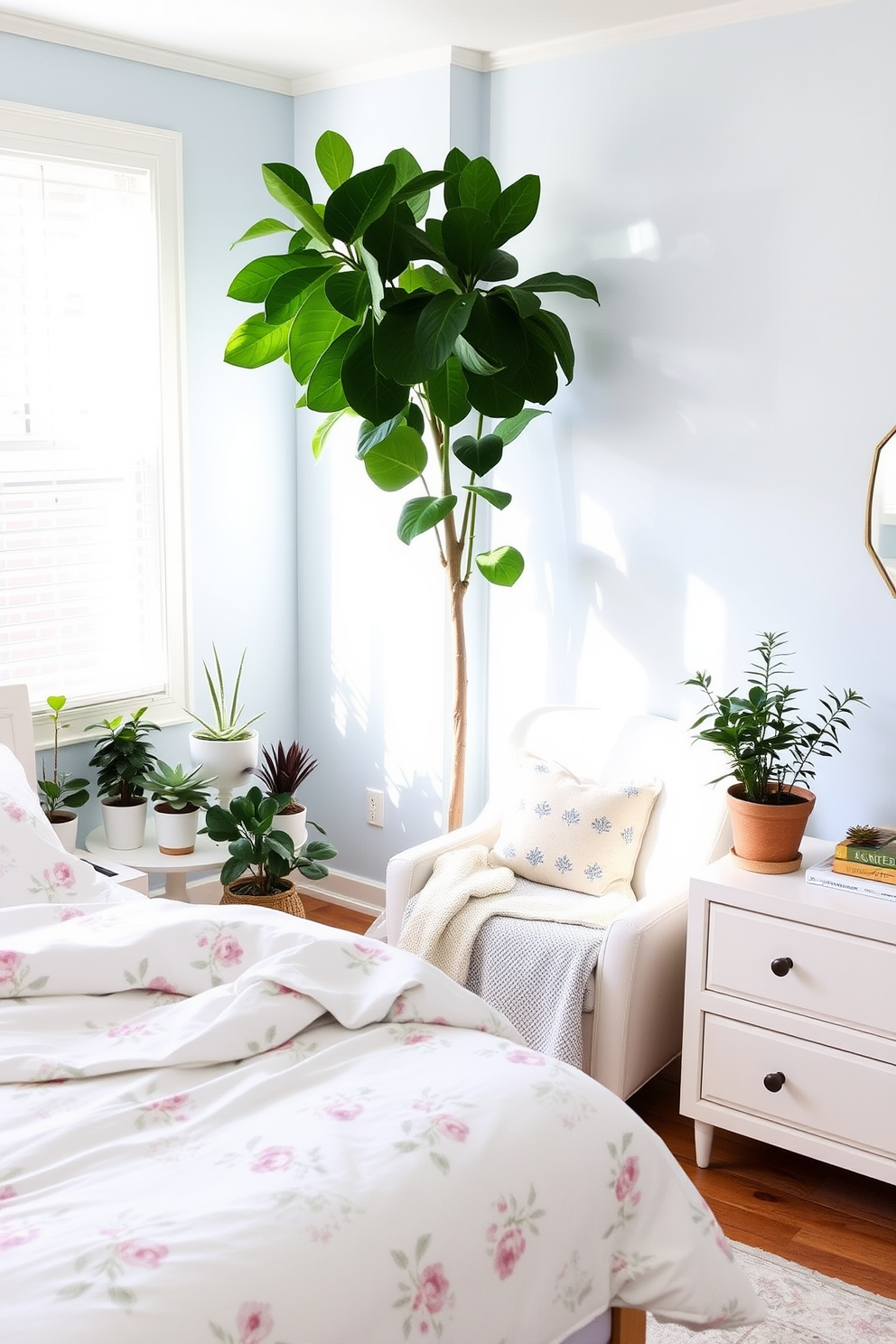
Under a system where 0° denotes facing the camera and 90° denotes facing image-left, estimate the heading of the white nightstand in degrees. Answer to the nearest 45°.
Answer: approximately 45°

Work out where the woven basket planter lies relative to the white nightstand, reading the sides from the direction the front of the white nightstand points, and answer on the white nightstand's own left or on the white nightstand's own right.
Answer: on the white nightstand's own right

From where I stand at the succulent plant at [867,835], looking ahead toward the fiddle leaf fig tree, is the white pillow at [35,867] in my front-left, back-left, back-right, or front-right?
front-left

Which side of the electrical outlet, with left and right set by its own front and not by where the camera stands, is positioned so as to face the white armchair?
left

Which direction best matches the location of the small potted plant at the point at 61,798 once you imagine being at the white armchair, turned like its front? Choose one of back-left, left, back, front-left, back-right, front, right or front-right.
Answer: front-right

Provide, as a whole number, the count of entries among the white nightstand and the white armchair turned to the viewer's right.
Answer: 0

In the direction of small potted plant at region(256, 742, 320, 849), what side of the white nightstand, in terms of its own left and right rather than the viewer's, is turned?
right

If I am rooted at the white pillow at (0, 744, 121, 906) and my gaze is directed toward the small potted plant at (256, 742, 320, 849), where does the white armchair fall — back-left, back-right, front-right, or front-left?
front-right

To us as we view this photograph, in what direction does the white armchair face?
facing the viewer and to the left of the viewer

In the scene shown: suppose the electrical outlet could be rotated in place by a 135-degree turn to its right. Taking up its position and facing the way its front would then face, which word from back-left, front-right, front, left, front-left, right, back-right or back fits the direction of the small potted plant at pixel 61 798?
back-left

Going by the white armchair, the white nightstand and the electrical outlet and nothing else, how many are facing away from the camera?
0

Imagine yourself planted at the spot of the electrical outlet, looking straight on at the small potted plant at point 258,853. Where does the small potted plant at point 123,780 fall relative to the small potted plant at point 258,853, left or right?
right

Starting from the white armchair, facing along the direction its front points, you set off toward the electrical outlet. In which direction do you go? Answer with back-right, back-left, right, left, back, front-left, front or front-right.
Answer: right

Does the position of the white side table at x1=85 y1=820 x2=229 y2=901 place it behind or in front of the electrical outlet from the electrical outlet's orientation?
in front

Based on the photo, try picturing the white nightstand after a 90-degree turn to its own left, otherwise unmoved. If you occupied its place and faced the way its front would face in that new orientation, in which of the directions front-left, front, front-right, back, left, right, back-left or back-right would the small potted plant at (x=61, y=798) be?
back-right
